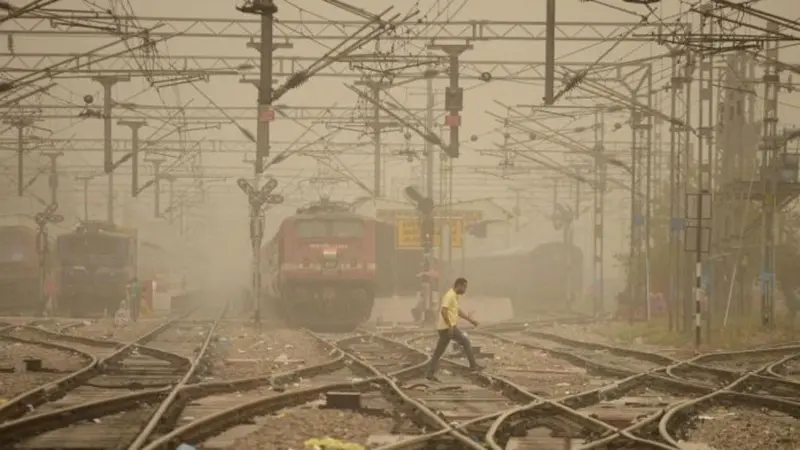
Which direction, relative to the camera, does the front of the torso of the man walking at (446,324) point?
to the viewer's right

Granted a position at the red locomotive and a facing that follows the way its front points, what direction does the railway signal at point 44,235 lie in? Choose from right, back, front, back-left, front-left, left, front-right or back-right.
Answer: back-right

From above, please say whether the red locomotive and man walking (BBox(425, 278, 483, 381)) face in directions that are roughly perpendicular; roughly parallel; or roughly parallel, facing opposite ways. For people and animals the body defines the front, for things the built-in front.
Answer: roughly perpendicular

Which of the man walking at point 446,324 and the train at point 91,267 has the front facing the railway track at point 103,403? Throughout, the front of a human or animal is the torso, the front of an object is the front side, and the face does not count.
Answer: the train

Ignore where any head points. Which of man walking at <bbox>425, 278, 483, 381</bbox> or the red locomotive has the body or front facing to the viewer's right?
the man walking

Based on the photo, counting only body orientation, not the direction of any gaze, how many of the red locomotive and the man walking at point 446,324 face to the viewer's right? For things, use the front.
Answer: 1

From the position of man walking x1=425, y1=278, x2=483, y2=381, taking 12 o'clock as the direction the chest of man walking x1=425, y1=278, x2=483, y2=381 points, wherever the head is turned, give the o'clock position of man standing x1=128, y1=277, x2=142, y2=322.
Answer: man standing x1=128, y1=277, x2=142, y2=322 is roughly at 8 o'clock from man walking x1=425, y1=278, x2=483, y2=381.

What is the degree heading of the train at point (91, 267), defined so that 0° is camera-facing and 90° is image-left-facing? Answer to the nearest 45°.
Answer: approximately 0°

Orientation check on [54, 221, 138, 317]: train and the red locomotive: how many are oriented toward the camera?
2

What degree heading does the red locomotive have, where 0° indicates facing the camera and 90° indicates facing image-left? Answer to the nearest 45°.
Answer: approximately 0°

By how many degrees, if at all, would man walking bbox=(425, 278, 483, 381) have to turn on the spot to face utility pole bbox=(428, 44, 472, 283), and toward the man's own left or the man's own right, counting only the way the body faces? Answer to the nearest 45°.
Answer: approximately 90° to the man's own left
